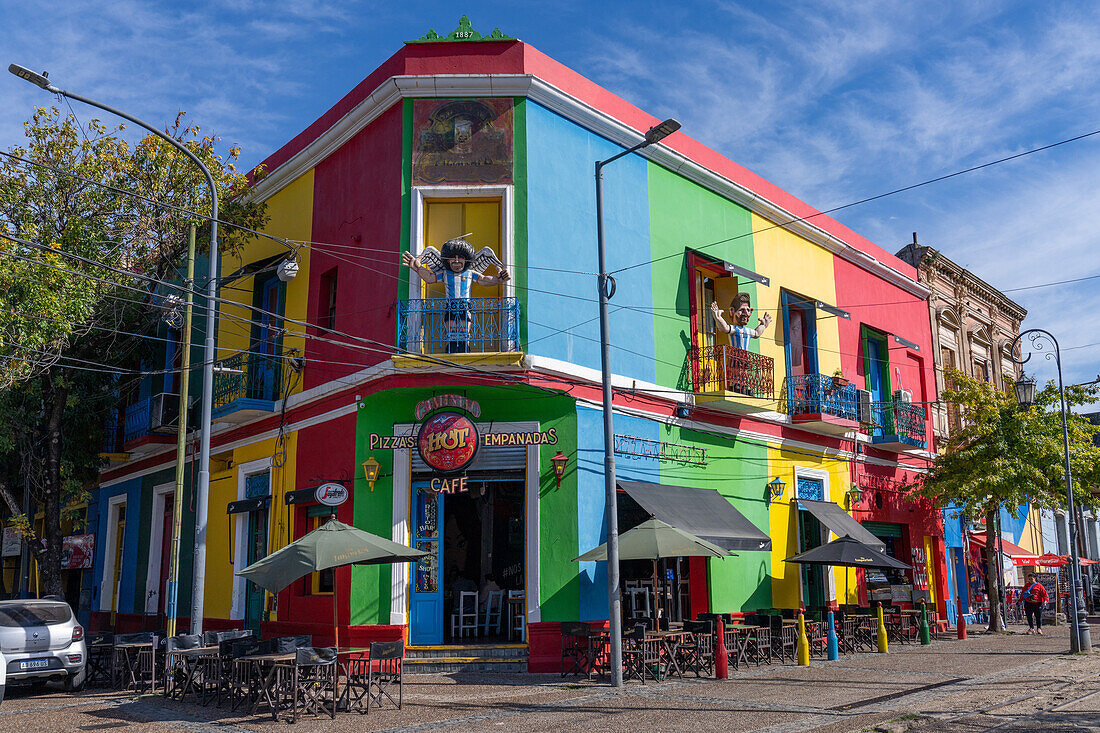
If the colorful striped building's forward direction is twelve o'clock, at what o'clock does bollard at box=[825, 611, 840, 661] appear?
The bollard is roughly at 9 o'clock from the colorful striped building.

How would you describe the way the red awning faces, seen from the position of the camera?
facing the viewer and to the right of the viewer

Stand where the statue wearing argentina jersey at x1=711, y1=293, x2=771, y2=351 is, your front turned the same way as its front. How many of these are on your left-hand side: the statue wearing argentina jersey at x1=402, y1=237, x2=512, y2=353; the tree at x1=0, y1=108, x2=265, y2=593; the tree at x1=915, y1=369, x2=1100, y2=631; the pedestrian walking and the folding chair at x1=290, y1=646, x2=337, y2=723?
2

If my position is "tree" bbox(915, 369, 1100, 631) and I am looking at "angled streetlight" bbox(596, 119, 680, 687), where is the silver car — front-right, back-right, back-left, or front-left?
front-right

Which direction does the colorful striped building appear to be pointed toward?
toward the camera

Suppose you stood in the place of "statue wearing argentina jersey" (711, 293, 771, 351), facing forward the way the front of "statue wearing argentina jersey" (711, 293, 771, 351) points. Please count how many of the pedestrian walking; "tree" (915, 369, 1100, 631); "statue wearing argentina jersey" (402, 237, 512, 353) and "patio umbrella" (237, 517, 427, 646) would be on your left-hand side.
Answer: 2

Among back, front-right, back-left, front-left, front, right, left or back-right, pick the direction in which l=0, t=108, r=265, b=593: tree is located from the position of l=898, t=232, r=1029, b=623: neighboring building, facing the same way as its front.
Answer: right

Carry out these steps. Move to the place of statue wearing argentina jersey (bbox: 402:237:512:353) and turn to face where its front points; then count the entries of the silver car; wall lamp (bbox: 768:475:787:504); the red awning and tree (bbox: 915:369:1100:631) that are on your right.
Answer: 1

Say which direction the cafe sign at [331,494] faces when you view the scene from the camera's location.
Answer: facing the viewer
